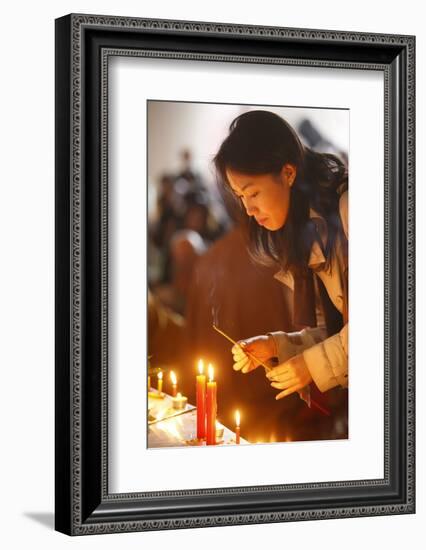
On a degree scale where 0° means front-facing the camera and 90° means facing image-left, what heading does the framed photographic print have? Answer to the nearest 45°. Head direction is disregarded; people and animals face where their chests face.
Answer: approximately 315°
